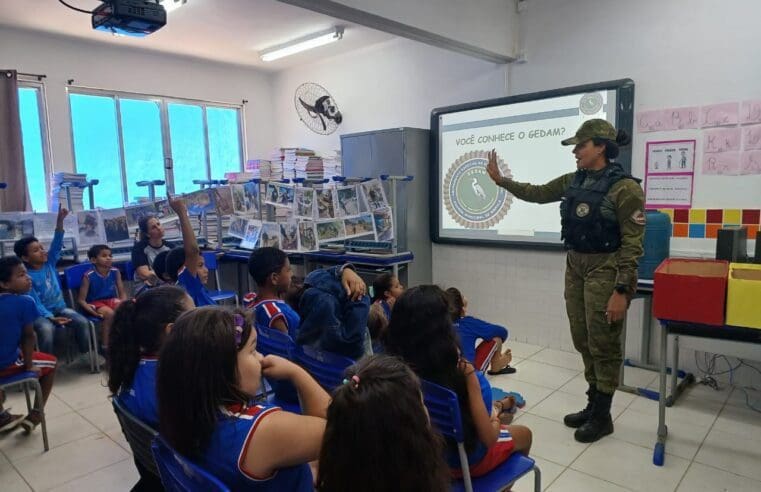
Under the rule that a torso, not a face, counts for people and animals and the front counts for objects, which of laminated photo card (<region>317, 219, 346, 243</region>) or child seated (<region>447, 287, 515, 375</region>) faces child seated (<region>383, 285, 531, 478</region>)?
the laminated photo card

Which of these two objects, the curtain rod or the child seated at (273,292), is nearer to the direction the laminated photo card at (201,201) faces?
the child seated

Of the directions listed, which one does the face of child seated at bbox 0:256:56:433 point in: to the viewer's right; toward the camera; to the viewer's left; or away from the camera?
to the viewer's right

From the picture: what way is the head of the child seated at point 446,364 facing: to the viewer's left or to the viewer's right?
to the viewer's right

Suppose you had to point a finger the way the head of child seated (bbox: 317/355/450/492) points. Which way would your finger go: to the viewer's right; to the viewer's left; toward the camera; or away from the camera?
away from the camera

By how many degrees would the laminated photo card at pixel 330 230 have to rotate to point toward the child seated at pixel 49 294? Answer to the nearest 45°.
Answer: approximately 90° to its right

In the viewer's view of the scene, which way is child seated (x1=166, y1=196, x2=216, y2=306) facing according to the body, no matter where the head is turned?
to the viewer's right

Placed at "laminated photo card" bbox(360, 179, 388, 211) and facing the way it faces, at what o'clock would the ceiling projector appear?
The ceiling projector is roughly at 2 o'clock from the laminated photo card.

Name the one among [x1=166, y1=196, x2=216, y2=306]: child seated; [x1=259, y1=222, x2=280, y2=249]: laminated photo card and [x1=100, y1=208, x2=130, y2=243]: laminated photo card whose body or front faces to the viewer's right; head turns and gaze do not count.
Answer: the child seated

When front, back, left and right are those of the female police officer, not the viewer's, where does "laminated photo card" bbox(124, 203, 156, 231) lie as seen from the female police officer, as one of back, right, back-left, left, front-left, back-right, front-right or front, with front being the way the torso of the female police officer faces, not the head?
front-right

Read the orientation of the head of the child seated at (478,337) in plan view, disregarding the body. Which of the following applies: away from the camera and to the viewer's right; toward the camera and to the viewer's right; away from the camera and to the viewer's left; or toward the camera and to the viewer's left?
away from the camera and to the viewer's right

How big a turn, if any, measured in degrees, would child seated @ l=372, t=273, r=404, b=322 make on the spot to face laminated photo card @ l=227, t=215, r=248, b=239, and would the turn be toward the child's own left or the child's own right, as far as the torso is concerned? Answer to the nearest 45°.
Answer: approximately 135° to the child's own left
